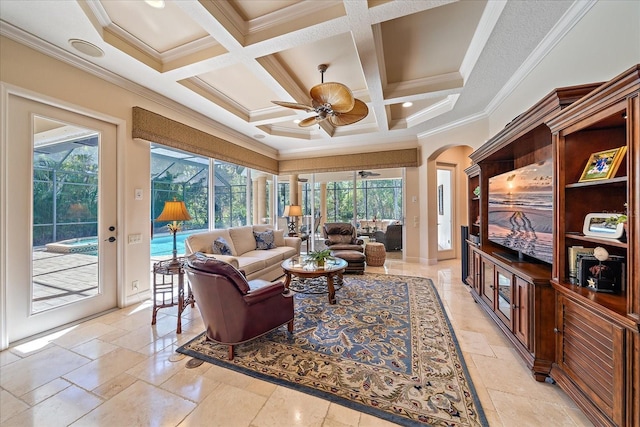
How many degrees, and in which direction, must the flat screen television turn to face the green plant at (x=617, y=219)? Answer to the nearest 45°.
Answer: approximately 90° to its left

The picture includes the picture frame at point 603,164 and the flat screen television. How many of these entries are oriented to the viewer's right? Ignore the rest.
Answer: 0

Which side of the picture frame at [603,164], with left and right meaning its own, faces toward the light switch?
front

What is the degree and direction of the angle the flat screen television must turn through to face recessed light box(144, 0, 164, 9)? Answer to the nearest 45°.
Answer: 0° — it already faces it

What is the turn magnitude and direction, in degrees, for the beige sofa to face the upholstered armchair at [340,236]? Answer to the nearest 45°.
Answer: approximately 45° to its left

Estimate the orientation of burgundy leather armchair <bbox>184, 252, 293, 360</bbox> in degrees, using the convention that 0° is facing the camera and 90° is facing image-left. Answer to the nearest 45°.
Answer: approximately 225°

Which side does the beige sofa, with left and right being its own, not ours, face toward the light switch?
right

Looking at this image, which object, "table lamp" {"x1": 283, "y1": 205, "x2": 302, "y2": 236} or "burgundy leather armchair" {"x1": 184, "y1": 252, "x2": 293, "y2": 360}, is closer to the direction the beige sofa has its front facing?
the burgundy leather armchair

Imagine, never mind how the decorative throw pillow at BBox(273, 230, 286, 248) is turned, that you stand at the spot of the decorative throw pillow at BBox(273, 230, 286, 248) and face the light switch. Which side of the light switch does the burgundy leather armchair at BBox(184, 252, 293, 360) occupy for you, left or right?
left

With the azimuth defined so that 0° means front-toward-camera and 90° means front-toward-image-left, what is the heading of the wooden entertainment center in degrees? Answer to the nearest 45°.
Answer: approximately 45°

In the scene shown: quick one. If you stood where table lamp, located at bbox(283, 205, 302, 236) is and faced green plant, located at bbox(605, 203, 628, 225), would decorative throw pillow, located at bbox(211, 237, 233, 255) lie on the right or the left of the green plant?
right

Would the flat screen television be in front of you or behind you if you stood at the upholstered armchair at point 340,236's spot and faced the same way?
in front

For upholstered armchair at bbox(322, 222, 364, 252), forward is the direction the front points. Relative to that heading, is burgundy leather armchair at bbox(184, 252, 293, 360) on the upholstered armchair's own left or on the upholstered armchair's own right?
on the upholstered armchair's own right
